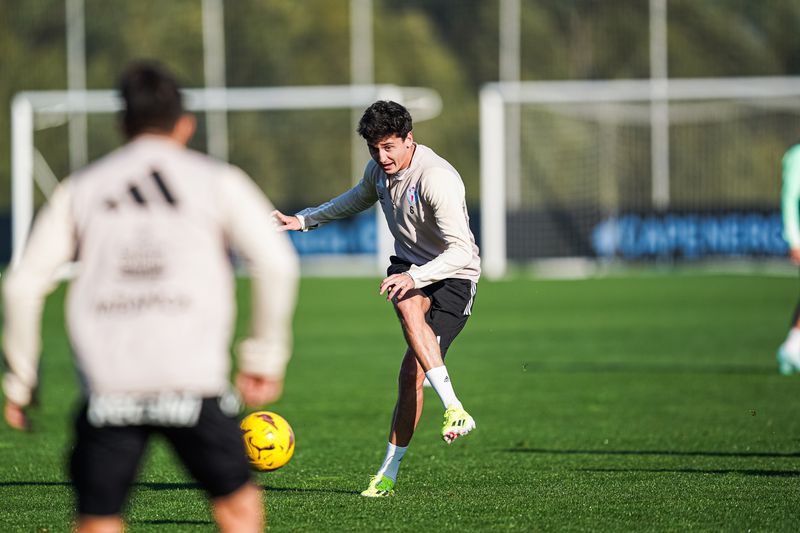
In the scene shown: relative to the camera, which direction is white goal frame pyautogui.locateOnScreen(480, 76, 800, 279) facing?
toward the camera

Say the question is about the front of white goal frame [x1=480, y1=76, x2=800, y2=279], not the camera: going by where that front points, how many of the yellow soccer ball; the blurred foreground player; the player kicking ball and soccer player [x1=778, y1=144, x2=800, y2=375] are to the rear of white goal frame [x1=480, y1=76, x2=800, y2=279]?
0

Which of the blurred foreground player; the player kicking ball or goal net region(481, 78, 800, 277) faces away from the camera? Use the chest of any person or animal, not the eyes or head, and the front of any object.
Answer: the blurred foreground player

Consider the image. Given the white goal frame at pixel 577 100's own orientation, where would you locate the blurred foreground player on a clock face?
The blurred foreground player is roughly at 12 o'clock from the white goal frame.

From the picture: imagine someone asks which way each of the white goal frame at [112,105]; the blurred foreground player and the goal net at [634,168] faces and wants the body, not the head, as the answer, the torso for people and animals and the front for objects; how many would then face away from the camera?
1

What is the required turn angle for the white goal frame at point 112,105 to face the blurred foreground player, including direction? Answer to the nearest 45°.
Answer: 0° — it already faces them

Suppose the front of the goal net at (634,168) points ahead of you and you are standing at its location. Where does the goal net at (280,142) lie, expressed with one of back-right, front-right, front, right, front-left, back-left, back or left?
right

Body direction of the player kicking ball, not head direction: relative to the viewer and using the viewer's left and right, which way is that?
facing the viewer and to the left of the viewer

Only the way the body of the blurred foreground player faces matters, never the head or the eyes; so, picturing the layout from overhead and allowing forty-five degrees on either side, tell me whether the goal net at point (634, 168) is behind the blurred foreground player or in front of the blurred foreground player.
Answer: in front

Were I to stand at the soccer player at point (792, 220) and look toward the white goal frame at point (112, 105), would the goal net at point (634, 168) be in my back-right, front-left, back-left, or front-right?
front-right

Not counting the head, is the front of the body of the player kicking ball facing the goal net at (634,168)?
no

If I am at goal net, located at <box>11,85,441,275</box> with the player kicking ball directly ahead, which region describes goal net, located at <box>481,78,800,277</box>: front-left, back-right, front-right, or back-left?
front-left

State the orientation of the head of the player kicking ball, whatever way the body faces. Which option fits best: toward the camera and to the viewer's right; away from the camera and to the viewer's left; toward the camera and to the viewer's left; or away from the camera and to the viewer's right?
toward the camera and to the viewer's left

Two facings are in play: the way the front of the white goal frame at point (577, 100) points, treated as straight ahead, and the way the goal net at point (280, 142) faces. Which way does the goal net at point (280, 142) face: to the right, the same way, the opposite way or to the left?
the same way

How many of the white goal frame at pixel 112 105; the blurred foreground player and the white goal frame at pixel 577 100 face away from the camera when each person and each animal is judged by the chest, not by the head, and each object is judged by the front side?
1

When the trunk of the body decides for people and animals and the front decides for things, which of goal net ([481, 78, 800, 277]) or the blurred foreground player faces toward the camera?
the goal net

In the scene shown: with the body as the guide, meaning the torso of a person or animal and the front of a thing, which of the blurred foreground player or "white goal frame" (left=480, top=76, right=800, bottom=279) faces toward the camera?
the white goal frame

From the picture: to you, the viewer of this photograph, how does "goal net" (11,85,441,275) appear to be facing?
facing the viewer

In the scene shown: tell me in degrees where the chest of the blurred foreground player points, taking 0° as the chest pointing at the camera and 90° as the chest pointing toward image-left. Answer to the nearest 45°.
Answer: approximately 180°

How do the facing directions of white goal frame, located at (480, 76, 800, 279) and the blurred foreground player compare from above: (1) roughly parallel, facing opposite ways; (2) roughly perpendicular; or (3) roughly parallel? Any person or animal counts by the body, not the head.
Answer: roughly parallel, facing opposite ways

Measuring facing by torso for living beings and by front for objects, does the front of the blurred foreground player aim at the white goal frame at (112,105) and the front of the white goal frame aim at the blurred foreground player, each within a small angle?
yes
